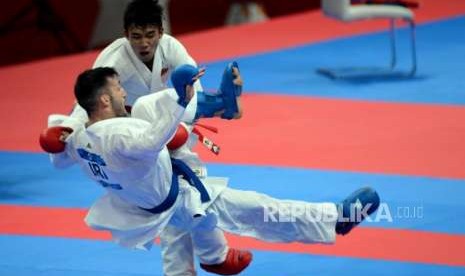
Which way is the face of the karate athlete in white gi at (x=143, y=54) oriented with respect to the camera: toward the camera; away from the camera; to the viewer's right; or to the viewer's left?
toward the camera

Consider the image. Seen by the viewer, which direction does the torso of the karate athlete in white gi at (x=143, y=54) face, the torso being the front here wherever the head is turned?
toward the camera

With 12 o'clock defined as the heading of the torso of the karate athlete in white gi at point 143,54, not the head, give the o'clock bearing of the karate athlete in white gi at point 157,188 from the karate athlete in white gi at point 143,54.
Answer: the karate athlete in white gi at point 157,188 is roughly at 12 o'clock from the karate athlete in white gi at point 143,54.
